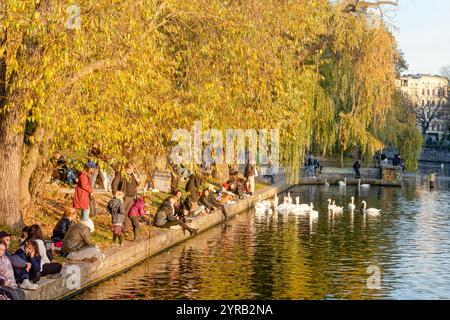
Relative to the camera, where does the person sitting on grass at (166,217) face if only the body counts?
to the viewer's right

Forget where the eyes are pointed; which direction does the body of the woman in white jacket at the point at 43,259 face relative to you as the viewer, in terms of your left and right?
facing to the right of the viewer

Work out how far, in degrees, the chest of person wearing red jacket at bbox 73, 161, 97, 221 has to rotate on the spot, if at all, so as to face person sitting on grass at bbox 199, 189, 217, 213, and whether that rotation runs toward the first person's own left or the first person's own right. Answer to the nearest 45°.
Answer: approximately 45° to the first person's own left

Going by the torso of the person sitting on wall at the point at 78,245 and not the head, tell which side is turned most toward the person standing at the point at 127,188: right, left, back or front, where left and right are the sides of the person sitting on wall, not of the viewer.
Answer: left

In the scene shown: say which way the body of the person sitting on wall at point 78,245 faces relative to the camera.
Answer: to the viewer's right

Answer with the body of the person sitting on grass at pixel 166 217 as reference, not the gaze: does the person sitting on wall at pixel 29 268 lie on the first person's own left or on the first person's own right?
on the first person's own right

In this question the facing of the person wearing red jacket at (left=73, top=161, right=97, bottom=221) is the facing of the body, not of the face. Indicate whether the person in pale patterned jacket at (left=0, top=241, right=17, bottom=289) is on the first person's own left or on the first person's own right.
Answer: on the first person's own right

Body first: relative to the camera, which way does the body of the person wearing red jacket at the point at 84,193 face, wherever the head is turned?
to the viewer's right
